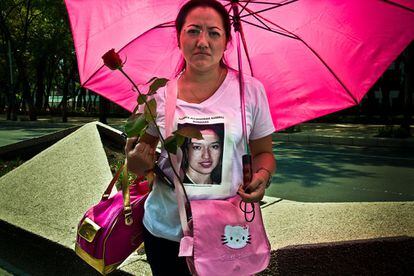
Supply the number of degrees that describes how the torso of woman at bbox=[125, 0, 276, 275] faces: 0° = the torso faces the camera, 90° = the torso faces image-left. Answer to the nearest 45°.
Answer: approximately 0°

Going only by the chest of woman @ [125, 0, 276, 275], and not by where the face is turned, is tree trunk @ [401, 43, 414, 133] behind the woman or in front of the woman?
behind
